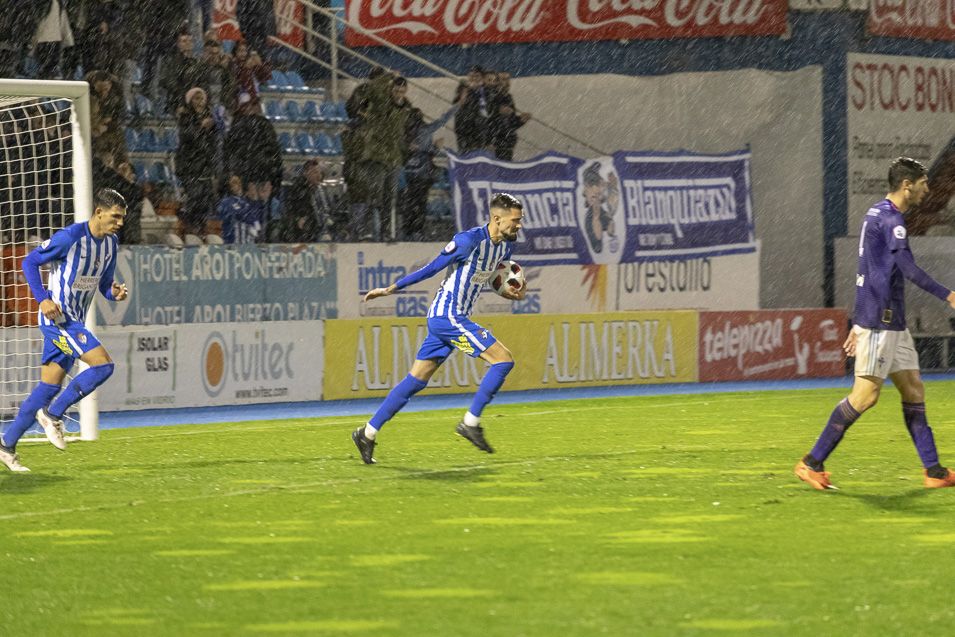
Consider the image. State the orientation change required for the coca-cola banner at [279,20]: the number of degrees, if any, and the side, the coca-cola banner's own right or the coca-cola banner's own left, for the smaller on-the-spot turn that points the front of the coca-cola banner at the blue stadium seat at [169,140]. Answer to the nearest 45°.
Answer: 0° — it already faces it

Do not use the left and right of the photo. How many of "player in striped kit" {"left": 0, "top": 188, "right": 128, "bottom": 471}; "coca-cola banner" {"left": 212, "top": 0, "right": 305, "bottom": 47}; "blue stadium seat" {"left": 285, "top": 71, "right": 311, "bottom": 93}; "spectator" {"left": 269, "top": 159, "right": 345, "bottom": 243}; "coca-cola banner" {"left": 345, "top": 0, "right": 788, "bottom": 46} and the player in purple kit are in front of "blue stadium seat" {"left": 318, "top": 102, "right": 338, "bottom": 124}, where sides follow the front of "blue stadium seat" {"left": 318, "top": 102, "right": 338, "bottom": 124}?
3

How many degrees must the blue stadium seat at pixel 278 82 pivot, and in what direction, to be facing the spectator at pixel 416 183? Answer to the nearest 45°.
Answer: approximately 45° to its left

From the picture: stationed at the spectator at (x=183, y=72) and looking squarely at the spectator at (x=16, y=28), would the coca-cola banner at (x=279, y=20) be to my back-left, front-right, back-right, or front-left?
back-right

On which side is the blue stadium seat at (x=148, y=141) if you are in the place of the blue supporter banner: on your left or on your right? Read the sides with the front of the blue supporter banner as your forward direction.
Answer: on your right

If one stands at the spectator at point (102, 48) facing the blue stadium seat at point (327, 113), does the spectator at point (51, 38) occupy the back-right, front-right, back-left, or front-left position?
back-left
